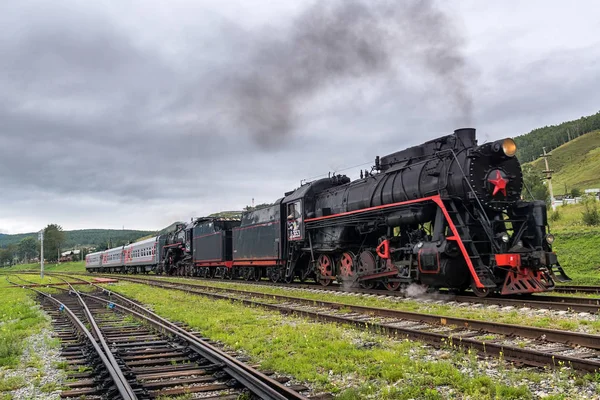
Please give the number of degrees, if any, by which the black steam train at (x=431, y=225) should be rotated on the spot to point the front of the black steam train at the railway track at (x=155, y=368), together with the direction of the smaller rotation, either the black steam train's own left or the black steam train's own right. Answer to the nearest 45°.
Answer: approximately 90° to the black steam train's own right

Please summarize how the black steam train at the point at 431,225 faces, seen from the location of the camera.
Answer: facing the viewer and to the right of the viewer
